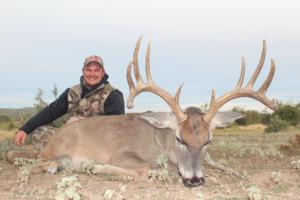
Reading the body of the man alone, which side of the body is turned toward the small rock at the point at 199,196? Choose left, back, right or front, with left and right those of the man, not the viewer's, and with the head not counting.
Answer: front

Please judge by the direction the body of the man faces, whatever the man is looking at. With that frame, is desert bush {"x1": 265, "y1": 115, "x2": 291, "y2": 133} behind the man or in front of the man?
behind

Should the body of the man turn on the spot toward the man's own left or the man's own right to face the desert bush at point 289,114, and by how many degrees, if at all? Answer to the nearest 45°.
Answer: approximately 135° to the man's own left

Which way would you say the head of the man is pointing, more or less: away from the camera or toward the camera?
toward the camera

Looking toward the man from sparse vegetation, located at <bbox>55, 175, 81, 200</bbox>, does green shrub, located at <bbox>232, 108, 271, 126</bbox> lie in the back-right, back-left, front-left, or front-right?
front-right

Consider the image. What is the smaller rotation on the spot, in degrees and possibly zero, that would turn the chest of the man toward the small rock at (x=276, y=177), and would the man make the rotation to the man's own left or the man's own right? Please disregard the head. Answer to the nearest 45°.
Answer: approximately 45° to the man's own left

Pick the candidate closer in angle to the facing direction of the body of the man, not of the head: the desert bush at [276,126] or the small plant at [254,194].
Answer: the small plant

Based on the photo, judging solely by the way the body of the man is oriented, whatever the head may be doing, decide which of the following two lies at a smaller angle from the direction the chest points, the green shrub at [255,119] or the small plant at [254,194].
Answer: the small plant

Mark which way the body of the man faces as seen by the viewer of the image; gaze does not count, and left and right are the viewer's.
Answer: facing the viewer

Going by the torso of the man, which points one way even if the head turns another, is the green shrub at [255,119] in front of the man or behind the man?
behind

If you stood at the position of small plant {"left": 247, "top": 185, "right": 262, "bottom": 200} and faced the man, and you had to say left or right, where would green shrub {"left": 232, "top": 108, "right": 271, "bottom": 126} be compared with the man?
right

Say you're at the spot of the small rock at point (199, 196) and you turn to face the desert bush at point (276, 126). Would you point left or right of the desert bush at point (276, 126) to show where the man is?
left

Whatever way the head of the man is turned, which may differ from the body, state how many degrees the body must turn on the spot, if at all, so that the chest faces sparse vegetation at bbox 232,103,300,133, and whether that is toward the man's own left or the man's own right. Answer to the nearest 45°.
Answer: approximately 135° to the man's own left
